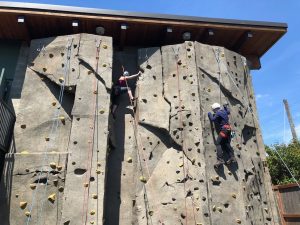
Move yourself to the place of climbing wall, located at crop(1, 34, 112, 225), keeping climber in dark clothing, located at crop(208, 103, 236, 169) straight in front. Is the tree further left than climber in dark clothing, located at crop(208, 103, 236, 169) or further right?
left

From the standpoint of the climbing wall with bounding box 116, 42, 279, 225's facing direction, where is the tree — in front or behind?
behind

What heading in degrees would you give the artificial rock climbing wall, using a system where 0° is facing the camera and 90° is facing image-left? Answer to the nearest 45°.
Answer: approximately 0°

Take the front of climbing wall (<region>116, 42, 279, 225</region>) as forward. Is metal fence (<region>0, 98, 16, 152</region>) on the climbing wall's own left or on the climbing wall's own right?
on the climbing wall's own right

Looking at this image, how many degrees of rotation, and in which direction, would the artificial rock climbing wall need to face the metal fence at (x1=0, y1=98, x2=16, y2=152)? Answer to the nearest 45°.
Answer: approximately 90° to its right

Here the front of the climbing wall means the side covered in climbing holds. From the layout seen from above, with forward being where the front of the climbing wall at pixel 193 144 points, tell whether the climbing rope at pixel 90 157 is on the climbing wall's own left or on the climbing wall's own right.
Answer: on the climbing wall's own right

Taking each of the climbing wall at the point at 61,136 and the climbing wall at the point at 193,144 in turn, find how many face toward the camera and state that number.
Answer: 2

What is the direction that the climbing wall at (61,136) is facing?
toward the camera

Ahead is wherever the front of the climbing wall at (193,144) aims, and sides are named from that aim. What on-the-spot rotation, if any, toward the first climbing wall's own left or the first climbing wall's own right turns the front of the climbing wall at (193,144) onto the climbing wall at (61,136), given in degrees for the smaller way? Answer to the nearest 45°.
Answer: approximately 90° to the first climbing wall's own right
